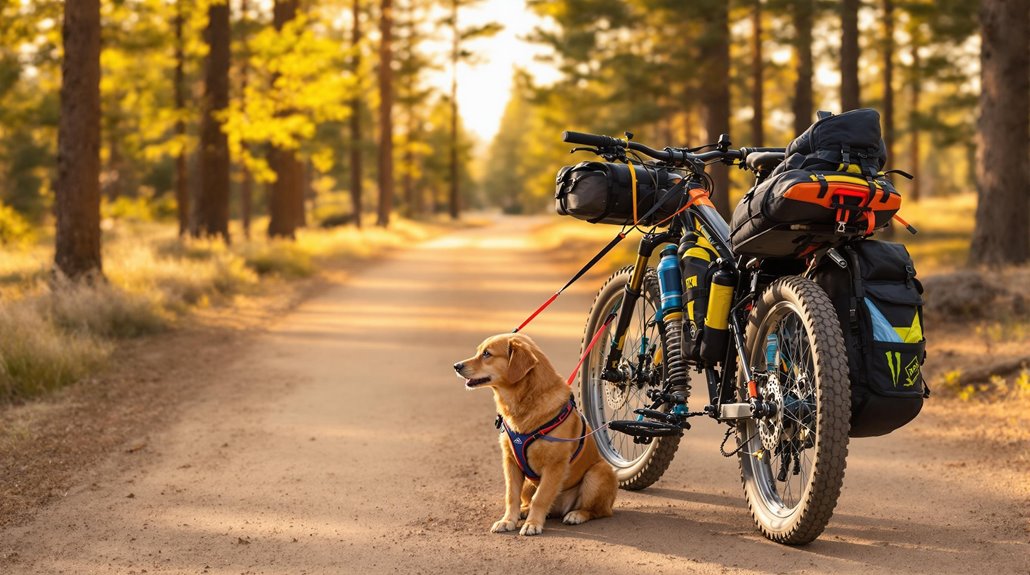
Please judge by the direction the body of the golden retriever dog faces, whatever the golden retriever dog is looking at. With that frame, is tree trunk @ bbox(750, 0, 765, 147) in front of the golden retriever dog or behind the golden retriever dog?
behind

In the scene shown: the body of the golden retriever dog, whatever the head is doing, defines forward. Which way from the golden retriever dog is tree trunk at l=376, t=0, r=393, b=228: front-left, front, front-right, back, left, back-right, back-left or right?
back-right

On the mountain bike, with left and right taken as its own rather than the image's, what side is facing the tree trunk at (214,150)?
front

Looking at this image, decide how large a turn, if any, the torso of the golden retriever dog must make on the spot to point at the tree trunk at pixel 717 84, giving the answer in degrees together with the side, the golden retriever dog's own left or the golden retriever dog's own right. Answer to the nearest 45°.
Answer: approximately 135° to the golden retriever dog's own right

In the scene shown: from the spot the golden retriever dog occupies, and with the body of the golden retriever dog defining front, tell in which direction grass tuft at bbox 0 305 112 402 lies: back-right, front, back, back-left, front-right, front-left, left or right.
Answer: right

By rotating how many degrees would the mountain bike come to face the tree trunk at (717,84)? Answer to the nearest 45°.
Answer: approximately 45° to its right

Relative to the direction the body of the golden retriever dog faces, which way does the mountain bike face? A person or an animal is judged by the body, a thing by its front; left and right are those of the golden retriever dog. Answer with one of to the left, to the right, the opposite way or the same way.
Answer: to the right

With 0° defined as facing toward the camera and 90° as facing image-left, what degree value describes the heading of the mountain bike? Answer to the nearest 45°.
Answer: approximately 135°

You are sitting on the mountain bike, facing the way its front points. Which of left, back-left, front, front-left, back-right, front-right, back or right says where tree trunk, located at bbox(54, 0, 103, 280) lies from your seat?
front

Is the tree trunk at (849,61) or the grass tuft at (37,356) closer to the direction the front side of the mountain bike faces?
the grass tuft

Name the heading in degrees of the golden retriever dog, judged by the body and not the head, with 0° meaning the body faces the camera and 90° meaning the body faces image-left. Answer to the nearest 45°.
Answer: approximately 45°

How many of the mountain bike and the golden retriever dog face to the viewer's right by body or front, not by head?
0
